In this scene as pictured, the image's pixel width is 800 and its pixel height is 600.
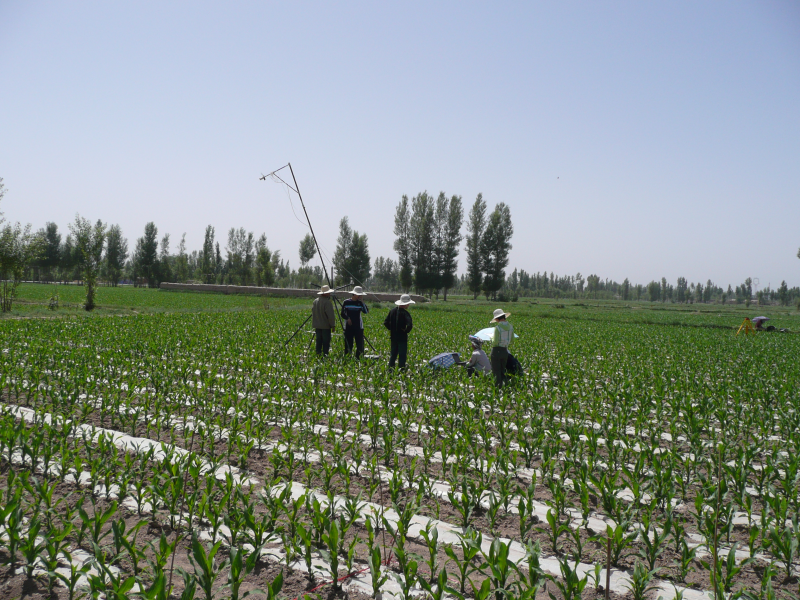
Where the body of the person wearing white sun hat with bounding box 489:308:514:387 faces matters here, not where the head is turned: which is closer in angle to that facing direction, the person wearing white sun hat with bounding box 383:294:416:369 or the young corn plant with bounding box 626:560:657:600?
the person wearing white sun hat

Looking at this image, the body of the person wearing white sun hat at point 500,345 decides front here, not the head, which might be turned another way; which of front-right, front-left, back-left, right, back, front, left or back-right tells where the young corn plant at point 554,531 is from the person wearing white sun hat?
back-left

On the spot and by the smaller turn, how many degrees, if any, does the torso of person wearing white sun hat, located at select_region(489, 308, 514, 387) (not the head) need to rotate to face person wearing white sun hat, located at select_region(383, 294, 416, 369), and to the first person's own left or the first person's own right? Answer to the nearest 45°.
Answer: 0° — they already face them

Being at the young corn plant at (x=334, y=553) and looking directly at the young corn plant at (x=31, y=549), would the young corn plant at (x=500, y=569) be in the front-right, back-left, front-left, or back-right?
back-left

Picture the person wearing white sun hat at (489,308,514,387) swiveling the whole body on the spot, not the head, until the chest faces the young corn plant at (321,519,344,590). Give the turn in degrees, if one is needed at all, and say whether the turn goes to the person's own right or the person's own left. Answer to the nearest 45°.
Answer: approximately 135° to the person's own left

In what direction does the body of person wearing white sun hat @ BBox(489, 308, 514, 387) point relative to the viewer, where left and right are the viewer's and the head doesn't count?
facing away from the viewer and to the left of the viewer

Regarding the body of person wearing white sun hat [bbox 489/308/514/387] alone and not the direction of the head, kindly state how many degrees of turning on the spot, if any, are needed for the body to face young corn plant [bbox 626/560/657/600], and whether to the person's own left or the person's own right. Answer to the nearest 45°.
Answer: approximately 135° to the person's own left

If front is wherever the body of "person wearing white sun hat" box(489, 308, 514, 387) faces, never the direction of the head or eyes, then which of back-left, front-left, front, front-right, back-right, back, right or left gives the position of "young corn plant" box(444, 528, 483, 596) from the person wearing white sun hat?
back-left

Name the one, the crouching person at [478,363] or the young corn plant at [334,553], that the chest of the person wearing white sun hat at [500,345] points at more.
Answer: the crouching person
